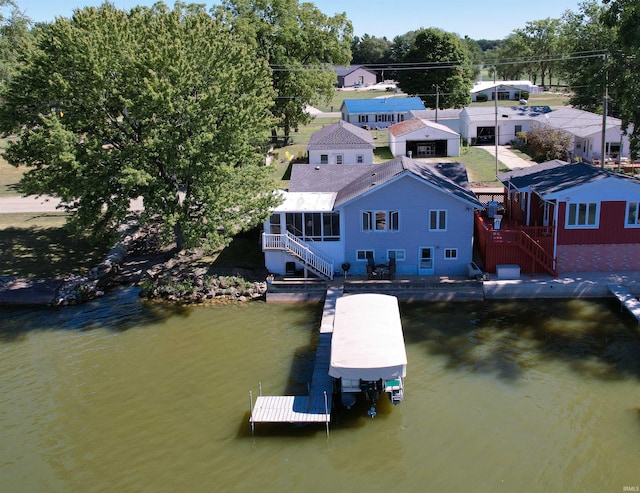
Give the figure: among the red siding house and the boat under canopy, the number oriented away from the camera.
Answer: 1

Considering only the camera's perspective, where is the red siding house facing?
facing the viewer

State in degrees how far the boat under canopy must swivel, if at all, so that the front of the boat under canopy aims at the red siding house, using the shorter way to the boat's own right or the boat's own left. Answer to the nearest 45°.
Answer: approximately 45° to the boat's own right

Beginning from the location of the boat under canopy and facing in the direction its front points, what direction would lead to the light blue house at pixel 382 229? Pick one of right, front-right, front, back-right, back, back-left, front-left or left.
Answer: front

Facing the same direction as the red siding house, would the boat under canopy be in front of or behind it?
in front

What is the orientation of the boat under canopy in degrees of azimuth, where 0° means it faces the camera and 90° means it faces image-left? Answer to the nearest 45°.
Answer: approximately 180°

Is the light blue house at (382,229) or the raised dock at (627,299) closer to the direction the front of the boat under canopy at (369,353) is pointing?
the light blue house
